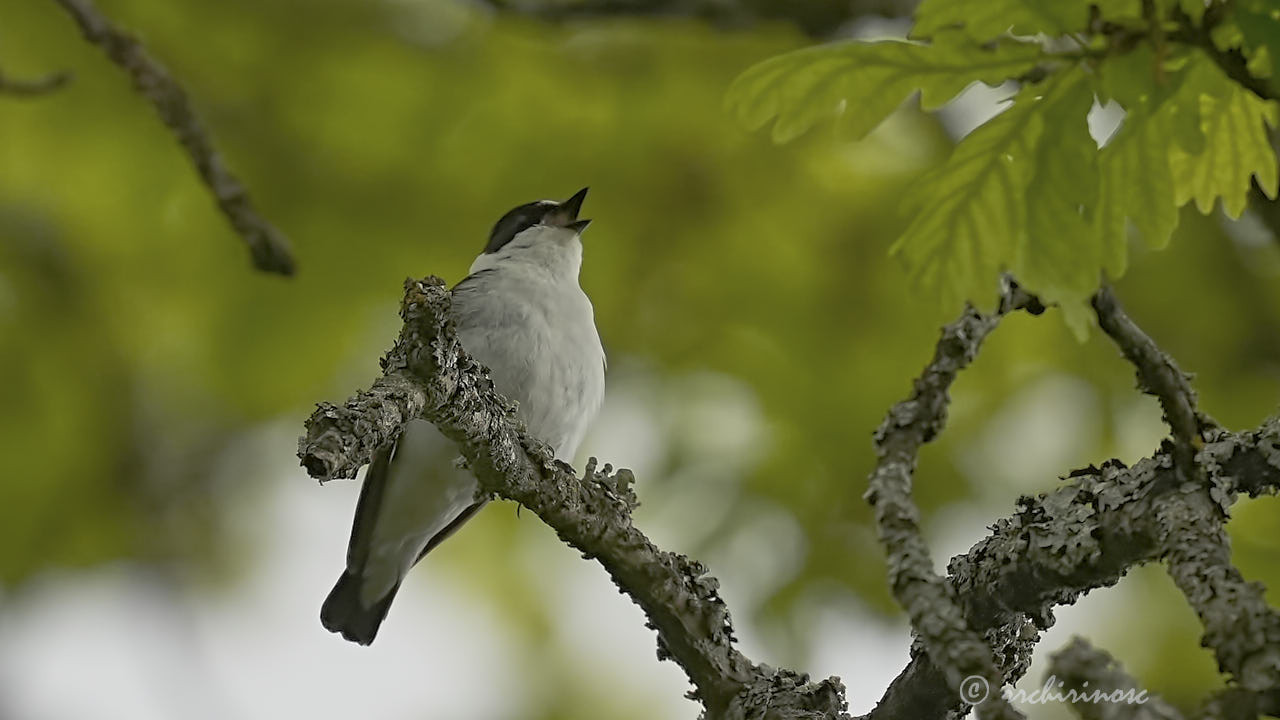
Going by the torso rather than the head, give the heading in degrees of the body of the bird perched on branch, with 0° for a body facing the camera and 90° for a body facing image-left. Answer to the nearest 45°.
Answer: approximately 315°

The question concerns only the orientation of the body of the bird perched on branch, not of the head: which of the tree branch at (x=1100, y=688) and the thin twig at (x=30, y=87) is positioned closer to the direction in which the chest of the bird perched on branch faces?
the tree branch

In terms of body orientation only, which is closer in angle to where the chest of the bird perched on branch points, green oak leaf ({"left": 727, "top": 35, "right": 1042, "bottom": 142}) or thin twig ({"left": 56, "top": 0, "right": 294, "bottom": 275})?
the green oak leaf

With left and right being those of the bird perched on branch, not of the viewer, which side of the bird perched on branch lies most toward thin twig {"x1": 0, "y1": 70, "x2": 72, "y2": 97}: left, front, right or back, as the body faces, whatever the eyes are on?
right
